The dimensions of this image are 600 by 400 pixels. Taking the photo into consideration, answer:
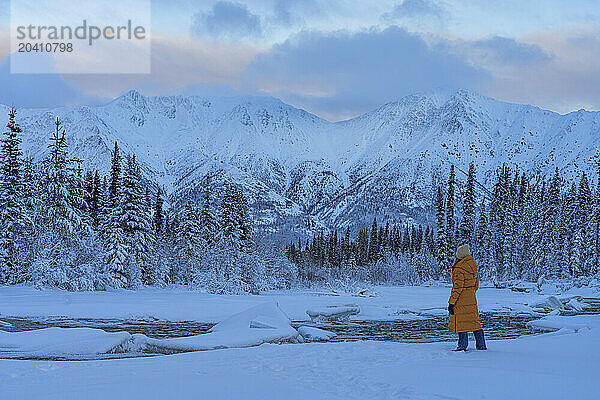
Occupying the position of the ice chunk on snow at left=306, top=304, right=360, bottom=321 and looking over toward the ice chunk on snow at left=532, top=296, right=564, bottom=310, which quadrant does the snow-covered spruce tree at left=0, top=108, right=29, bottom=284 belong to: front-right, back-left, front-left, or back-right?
back-left

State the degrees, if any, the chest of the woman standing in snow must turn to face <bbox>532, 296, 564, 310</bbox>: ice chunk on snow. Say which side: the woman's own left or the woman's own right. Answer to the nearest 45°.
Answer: approximately 45° to the woman's own right

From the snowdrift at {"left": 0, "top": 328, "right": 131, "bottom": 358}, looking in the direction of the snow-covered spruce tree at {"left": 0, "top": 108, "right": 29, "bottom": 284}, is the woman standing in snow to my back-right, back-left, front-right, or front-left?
back-right
